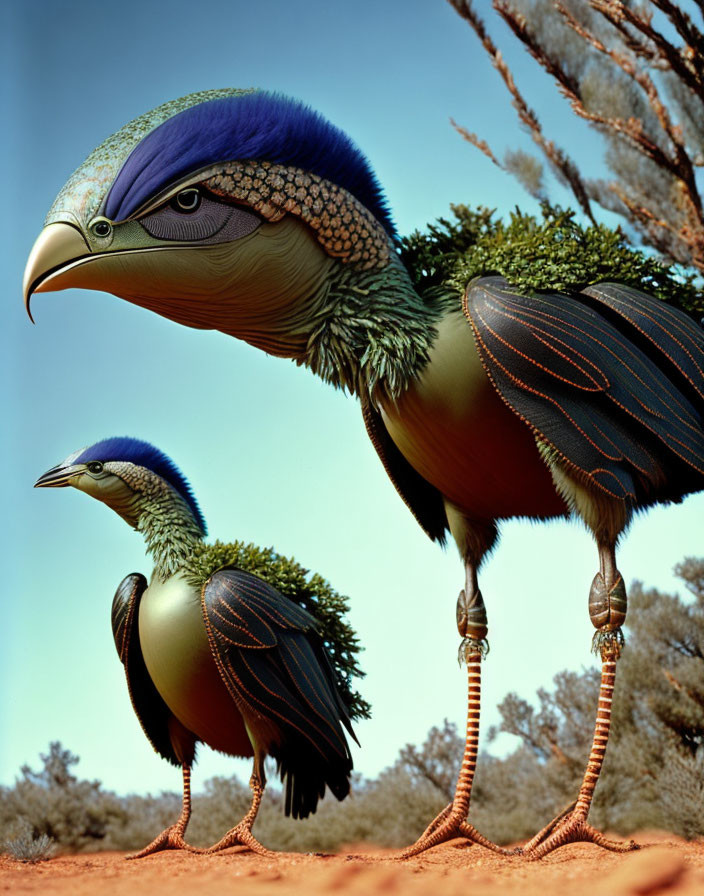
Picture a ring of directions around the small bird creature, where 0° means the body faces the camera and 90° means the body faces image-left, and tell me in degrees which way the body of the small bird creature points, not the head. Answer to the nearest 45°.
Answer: approximately 45°

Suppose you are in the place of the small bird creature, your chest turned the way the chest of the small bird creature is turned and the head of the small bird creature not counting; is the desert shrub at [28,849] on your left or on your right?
on your right

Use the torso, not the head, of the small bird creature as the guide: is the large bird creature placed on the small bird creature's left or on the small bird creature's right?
on the small bird creature's left

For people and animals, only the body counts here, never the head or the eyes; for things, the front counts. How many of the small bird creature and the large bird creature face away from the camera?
0

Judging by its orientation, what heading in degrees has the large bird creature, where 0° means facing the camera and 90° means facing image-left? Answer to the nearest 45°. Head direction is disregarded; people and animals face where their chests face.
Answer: approximately 45°

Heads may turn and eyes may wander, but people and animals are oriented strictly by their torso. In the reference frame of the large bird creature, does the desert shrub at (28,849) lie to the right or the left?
on its right

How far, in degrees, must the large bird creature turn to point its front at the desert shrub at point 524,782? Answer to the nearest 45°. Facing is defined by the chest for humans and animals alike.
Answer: approximately 135° to its right

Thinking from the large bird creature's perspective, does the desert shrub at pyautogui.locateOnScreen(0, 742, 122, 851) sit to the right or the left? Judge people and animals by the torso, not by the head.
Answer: on its right

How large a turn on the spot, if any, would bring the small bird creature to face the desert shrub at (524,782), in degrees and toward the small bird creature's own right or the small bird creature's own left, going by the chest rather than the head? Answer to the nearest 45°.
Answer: approximately 180°
